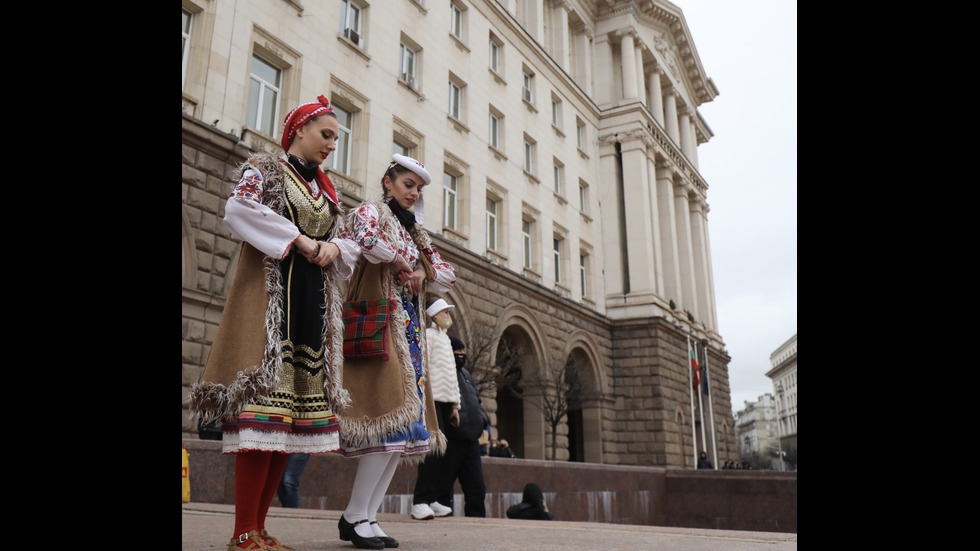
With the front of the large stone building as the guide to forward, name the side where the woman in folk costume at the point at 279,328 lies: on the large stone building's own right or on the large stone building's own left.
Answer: on the large stone building's own right

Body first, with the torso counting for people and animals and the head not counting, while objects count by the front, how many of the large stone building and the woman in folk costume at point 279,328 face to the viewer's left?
0

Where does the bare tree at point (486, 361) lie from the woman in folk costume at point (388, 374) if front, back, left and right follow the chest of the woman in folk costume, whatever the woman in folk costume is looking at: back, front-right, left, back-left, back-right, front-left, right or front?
back-left

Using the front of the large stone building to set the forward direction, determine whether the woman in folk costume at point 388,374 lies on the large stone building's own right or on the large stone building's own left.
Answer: on the large stone building's own right

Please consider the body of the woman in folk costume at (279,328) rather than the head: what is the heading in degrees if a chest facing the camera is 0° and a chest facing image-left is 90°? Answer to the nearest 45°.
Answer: approximately 315°

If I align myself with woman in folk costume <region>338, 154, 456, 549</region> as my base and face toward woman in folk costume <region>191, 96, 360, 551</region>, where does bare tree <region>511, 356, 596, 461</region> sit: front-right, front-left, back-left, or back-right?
back-right

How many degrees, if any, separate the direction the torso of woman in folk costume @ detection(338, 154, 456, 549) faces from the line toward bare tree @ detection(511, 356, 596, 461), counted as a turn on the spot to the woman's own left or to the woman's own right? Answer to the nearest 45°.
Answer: approximately 135° to the woman's own left

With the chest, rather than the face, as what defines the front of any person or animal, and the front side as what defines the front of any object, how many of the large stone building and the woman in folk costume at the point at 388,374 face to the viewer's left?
0

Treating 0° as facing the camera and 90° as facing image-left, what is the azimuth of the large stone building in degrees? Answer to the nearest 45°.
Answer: approximately 315°
